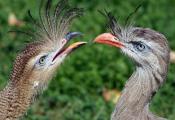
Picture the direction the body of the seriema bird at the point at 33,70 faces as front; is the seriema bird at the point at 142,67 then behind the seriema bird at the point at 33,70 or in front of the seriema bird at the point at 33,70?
in front

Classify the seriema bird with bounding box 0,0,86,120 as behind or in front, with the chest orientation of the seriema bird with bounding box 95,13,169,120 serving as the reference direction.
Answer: in front

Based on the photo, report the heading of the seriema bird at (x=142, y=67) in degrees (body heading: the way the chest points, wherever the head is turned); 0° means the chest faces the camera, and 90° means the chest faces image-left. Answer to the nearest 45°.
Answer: approximately 90°

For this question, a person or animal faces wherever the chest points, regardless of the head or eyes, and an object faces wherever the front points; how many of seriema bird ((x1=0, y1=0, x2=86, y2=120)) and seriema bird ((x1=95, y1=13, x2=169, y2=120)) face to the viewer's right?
1

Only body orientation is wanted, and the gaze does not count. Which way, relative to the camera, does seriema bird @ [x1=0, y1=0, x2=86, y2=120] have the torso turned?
to the viewer's right

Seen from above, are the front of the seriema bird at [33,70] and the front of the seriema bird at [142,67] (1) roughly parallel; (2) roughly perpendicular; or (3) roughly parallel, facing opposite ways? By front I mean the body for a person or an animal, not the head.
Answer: roughly parallel, facing opposite ways
